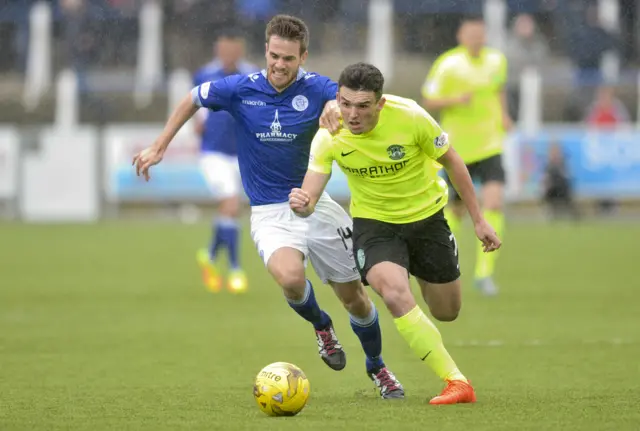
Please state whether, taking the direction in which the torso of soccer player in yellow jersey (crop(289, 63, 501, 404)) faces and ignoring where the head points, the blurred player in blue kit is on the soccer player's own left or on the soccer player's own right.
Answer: on the soccer player's own right

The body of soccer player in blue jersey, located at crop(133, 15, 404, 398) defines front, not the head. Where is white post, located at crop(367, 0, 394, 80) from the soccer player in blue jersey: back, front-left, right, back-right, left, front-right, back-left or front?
back

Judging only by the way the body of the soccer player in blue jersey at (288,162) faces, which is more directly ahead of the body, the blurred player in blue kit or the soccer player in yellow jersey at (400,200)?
the soccer player in yellow jersey

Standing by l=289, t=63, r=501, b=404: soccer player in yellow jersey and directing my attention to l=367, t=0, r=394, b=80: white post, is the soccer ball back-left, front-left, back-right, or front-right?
back-left

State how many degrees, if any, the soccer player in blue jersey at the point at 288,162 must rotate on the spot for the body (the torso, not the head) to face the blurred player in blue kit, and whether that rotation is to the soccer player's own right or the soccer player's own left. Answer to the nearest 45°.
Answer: approximately 180°

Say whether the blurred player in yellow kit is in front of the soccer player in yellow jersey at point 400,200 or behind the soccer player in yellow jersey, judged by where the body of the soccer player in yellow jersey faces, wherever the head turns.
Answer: behind

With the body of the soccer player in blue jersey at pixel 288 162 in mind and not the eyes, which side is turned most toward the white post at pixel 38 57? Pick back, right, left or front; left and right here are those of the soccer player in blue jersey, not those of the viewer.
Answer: back

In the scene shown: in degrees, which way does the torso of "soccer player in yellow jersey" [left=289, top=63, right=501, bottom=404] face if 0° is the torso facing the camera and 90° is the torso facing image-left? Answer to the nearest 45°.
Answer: approximately 45°

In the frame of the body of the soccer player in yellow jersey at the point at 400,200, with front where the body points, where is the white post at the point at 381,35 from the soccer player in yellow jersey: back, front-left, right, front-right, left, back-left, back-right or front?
back-right
